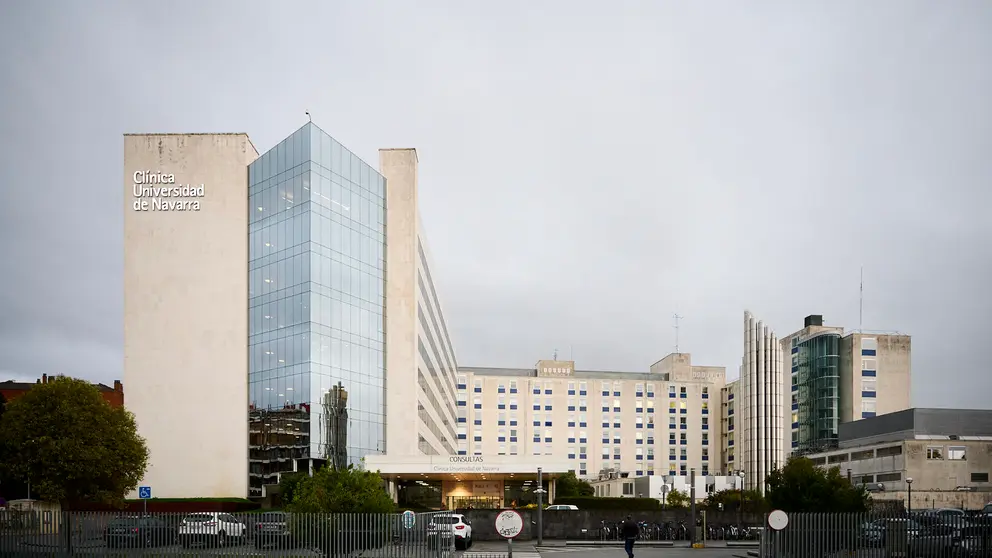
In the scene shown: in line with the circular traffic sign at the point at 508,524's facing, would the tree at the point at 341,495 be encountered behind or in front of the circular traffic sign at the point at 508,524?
behind
